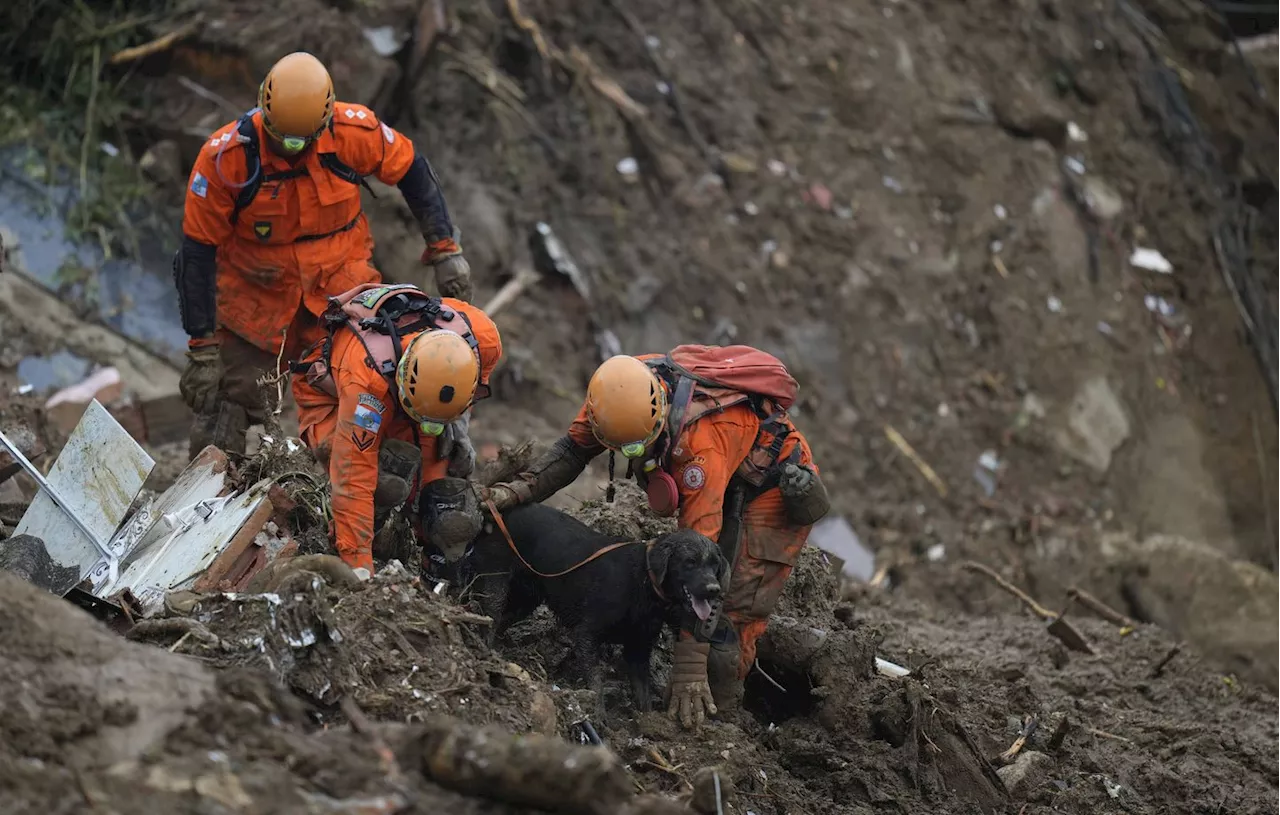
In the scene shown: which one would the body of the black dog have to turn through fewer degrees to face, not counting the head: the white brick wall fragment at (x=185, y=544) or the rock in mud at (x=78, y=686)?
the rock in mud

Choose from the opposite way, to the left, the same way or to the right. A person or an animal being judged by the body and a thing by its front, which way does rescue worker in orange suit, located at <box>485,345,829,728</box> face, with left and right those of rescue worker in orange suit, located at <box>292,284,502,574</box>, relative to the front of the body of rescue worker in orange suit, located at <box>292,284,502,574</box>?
to the right

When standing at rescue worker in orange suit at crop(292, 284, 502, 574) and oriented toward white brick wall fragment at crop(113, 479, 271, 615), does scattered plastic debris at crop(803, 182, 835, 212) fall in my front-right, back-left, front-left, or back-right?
back-right

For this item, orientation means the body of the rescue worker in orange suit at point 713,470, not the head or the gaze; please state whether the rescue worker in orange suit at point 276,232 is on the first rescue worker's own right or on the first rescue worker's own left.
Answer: on the first rescue worker's own right

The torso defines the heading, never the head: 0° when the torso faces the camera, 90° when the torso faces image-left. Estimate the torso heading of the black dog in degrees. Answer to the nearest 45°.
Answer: approximately 315°

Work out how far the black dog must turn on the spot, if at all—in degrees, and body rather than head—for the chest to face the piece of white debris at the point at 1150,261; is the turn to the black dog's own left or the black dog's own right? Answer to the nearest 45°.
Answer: approximately 90° to the black dog's own left

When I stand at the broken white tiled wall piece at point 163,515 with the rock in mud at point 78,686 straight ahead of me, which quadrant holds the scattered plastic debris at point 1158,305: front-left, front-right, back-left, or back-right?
back-left

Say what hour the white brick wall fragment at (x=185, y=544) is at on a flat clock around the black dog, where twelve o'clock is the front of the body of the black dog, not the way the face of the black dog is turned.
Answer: The white brick wall fragment is roughly at 5 o'clock from the black dog.
